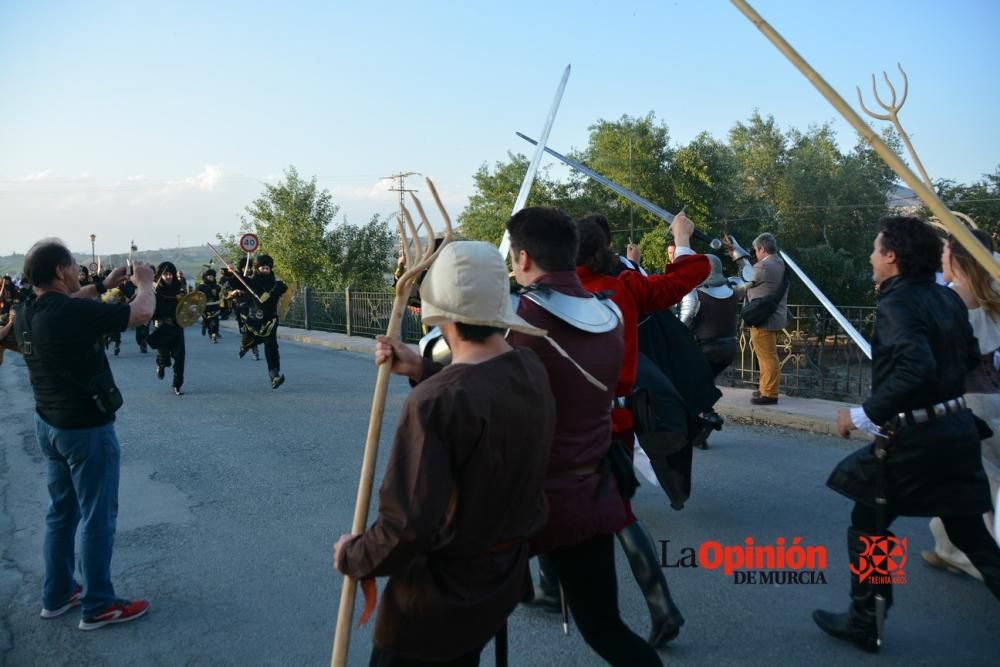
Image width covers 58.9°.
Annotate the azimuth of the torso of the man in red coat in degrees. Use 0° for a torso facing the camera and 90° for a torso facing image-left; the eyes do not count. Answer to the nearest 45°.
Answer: approximately 135°

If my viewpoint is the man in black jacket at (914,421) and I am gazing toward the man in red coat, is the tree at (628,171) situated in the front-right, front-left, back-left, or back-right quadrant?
front-right

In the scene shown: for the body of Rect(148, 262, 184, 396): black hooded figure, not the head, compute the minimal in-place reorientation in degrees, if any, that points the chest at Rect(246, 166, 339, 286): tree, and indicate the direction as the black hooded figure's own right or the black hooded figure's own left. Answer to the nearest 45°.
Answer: approximately 180°

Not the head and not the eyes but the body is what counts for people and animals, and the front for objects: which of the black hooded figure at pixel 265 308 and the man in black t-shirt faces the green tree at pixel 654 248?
the man in black t-shirt

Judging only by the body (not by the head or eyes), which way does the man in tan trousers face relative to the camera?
to the viewer's left

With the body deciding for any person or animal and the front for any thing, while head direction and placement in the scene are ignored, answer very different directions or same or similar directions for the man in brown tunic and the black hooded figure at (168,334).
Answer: very different directions

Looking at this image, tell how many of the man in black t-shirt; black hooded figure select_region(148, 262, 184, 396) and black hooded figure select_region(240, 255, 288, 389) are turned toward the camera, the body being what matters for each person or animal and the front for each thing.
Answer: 2

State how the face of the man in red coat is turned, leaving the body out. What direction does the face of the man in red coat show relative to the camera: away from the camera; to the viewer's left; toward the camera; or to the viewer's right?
away from the camera

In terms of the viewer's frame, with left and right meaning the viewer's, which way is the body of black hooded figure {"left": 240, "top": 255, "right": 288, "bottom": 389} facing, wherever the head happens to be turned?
facing the viewer

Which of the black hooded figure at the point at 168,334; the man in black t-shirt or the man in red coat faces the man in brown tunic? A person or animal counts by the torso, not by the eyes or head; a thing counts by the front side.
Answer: the black hooded figure

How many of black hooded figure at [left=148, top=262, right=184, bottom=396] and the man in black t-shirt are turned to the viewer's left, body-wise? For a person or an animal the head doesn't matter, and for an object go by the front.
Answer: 0

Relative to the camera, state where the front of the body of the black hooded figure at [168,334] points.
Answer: toward the camera

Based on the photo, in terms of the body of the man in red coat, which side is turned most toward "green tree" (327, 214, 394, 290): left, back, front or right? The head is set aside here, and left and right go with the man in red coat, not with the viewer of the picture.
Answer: front

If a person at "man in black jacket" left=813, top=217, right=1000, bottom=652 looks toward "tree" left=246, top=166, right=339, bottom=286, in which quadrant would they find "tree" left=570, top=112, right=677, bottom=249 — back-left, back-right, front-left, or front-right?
front-right

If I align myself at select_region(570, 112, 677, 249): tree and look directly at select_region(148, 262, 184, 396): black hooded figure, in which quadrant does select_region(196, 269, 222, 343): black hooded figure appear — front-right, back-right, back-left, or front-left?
front-right

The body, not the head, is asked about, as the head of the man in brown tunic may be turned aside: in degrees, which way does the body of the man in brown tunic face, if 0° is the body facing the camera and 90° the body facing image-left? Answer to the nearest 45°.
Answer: approximately 135°

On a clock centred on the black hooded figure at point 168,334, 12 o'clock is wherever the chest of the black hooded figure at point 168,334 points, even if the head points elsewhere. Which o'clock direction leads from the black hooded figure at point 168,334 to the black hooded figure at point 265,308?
the black hooded figure at point 265,308 is roughly at 9 o'clock from the black hooded figure at point 168,334.

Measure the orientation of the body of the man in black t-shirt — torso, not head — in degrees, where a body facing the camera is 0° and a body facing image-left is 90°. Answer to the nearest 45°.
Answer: approximately 225°

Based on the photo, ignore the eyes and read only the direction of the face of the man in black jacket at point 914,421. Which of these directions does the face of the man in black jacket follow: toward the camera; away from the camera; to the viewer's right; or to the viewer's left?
to the viewer's left
